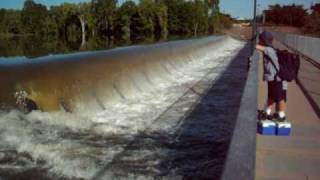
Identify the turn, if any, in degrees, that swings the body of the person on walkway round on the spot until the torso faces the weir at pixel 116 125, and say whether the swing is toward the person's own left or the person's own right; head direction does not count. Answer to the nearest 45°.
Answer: approximately 45° to the person's own right

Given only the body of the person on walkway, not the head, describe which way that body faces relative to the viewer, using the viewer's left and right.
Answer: facing to the left of the viewer
